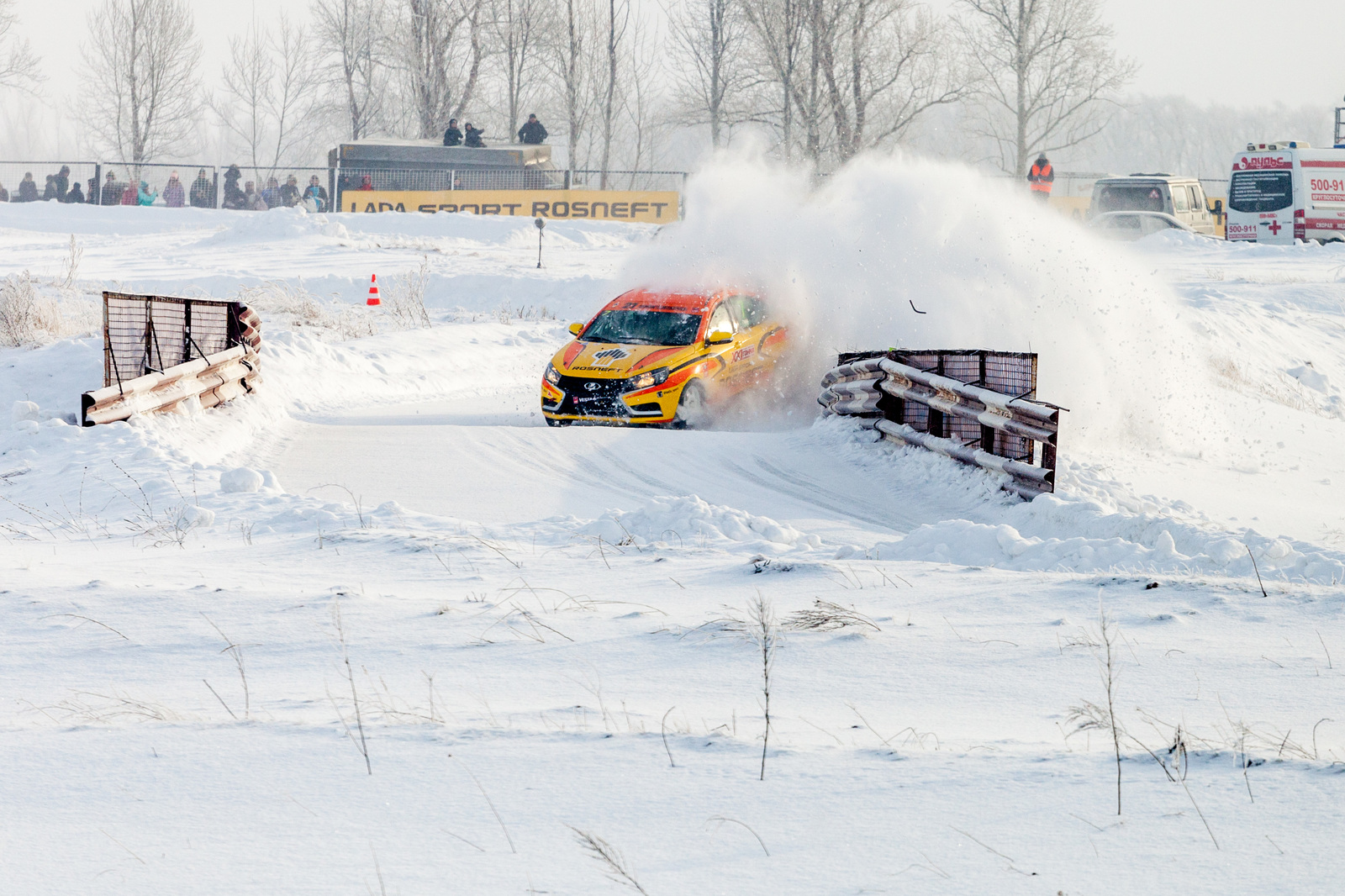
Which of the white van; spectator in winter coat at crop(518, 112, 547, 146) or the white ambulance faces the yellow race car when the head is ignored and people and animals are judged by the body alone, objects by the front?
the spectator in winter coat

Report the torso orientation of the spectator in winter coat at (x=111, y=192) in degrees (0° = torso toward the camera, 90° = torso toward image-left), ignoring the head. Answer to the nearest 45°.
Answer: approximately 0°

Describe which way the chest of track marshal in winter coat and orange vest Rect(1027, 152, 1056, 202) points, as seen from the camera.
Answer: toward the camera

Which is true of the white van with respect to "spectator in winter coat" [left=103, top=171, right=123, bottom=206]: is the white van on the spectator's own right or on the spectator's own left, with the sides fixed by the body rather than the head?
on the spectator's own left

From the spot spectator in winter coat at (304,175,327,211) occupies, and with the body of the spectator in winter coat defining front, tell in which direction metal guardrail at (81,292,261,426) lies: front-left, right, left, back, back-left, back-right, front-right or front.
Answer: front

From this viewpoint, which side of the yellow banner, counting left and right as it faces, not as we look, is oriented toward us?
front

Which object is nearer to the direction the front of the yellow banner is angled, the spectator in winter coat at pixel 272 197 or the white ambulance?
the white ambulance

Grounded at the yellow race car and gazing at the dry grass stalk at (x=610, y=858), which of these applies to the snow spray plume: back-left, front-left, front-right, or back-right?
back-left
